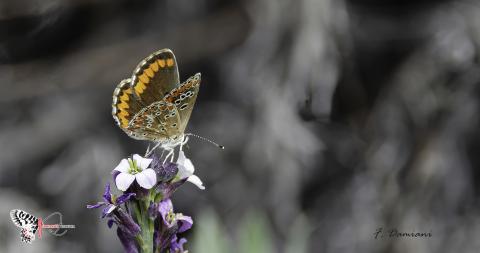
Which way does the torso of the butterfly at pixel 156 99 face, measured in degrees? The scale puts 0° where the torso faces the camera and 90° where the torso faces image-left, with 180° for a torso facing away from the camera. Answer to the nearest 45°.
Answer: approximately 270°
